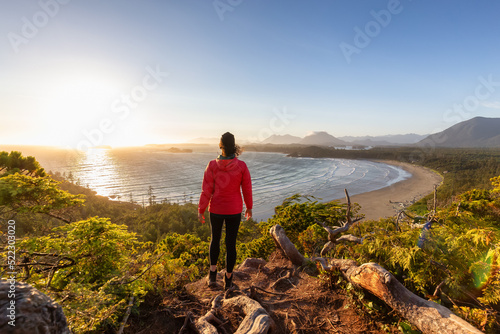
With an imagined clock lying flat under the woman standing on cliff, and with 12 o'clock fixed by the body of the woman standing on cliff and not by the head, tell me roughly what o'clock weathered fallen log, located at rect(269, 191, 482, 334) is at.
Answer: The weathered fallen log is roughly at 4 o'clock from the woman standing on cliff.

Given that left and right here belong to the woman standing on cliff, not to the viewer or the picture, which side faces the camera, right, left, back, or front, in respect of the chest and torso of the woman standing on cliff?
back

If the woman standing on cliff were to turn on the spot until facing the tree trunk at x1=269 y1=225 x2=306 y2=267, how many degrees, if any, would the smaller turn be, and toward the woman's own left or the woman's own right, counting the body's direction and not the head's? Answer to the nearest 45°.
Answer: approximately 45° to the woman's own right
